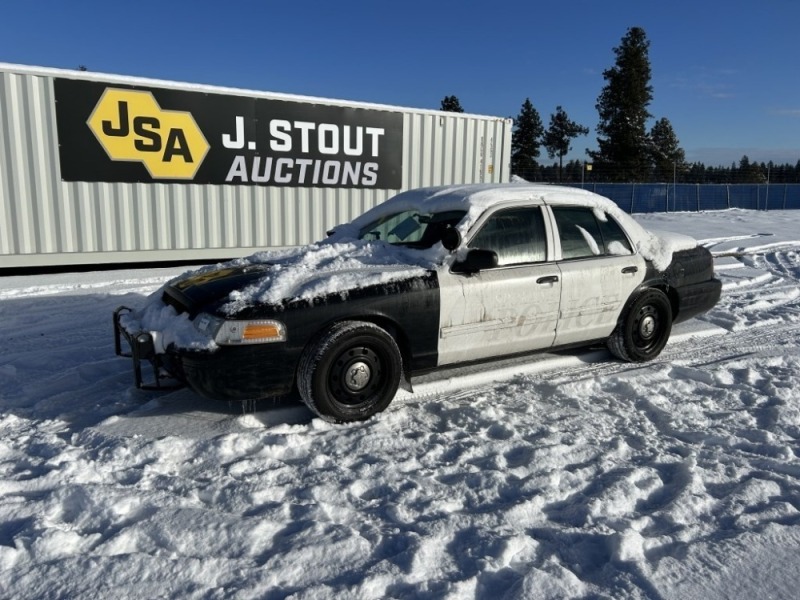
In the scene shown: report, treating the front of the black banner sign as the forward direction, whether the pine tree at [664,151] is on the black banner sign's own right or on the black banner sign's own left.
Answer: on the black banner sign's own left

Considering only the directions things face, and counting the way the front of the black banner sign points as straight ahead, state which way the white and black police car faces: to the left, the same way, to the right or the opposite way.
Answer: to the right

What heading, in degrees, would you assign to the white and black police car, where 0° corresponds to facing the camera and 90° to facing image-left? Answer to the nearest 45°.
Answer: approximately 45°

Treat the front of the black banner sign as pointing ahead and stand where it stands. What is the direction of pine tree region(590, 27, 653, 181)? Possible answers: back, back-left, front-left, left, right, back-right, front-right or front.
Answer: left

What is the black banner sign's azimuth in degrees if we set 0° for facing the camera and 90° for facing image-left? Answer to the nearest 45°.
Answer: approximately 315°
